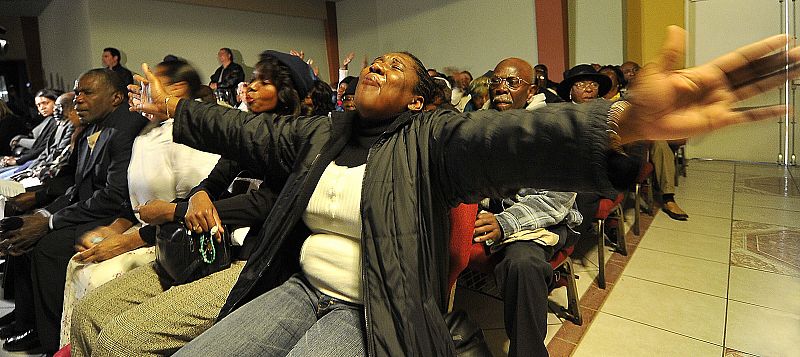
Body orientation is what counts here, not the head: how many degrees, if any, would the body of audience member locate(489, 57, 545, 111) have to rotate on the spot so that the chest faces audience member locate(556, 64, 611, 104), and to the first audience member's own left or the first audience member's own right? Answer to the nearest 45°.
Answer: approximately 180°

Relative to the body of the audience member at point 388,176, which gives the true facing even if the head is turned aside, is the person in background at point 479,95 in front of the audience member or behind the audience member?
behind

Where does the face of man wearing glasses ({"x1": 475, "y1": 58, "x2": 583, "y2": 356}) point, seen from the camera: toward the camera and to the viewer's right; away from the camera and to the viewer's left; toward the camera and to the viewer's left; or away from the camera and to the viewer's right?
toward the camera and to the viewer's left

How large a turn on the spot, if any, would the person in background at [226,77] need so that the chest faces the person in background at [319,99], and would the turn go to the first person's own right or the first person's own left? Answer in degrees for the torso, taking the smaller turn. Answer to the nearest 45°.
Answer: approximately 45° to the first person's own left

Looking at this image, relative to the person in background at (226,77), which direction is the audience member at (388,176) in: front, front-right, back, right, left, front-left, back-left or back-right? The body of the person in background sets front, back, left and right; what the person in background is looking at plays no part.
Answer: front-left

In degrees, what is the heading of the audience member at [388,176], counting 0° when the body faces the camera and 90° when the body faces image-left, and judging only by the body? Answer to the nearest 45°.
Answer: approximately 45°

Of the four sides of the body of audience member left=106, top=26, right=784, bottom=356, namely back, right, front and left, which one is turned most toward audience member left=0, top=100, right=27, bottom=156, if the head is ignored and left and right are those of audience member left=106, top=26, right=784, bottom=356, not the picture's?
right

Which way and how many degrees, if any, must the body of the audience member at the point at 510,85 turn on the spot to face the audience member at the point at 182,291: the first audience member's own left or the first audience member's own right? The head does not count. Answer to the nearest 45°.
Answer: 0° — they already face them
